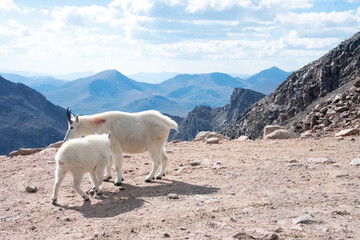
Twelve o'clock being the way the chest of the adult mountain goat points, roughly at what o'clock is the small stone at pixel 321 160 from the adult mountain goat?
The small stone is roughly at 6 o'clock from the adult mountain goat.

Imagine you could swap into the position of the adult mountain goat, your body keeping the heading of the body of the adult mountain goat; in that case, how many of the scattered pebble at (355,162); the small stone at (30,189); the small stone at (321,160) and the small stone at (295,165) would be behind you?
3

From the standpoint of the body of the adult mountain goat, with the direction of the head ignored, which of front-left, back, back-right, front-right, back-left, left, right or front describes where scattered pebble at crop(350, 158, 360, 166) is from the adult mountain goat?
back

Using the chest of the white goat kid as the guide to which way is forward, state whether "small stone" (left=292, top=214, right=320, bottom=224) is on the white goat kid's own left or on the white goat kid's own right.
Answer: on the white goat kid's own right

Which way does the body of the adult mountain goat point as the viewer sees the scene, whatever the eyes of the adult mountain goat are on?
to the viewer's left

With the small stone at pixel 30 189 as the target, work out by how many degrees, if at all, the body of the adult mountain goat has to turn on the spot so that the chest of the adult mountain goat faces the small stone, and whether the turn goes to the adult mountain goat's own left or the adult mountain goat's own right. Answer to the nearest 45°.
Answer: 0° — it already faces it

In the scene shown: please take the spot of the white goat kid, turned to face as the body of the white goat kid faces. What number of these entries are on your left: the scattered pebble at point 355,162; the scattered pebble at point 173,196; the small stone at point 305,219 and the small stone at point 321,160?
0
